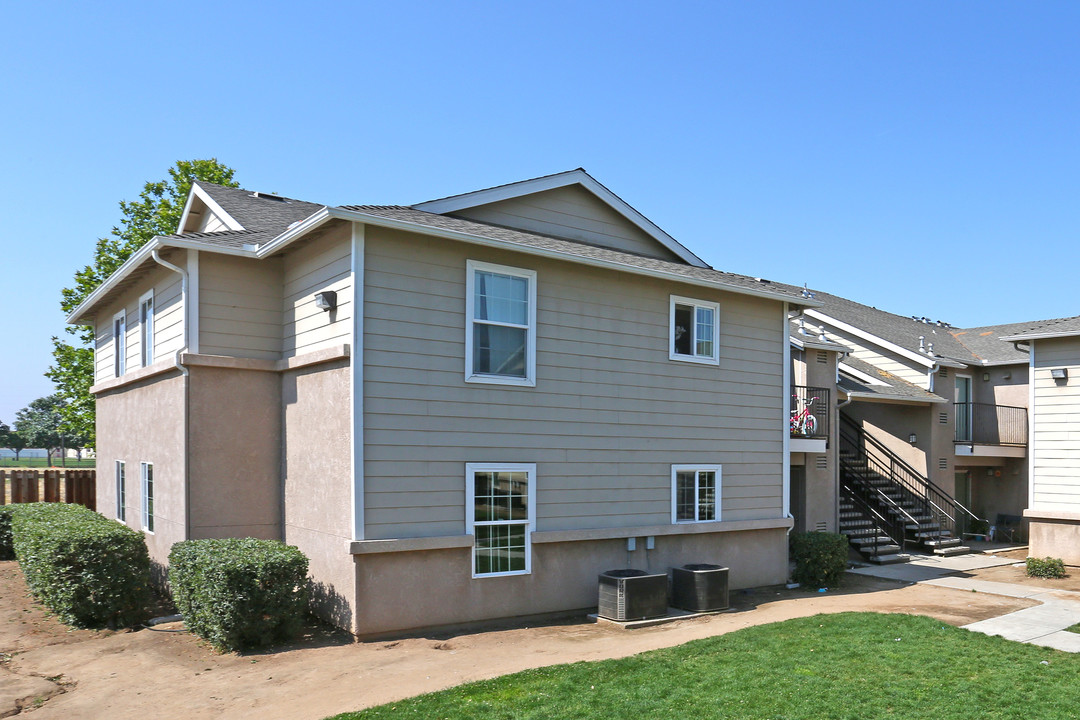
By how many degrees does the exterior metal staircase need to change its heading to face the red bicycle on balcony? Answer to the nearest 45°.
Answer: approximately 45° to its right

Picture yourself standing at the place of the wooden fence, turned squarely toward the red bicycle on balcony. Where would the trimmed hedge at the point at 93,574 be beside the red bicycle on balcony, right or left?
right

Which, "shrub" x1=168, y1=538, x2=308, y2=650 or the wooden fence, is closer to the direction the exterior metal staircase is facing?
the shrub

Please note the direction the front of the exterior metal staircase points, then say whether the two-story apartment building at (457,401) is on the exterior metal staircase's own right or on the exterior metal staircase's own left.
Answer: on the exterior metal staircase's own right

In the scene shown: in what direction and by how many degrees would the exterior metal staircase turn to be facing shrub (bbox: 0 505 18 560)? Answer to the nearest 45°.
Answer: approximately 90° to its right
